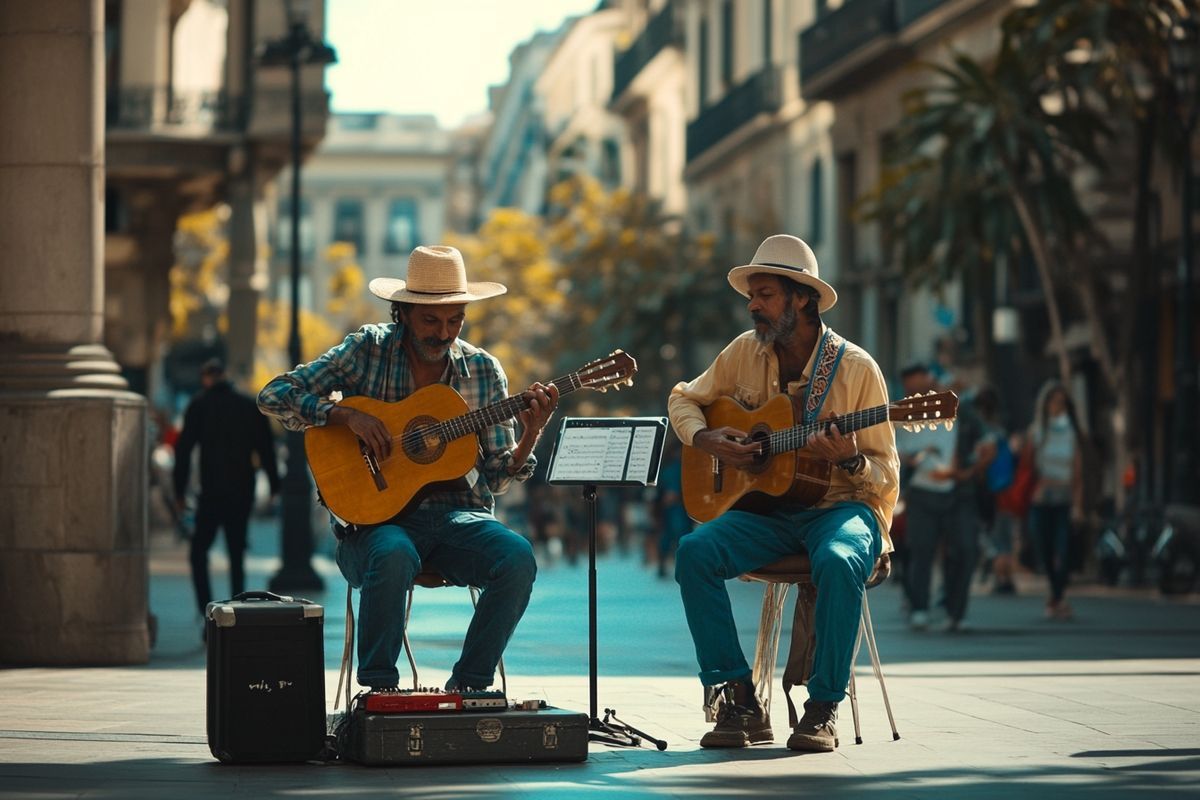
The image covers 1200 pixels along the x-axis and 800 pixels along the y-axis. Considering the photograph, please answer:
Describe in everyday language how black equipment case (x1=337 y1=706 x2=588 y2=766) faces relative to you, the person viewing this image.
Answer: facing the viewer

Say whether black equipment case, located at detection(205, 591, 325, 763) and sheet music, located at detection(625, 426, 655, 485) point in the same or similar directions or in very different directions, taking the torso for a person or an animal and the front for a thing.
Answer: same or similar directions

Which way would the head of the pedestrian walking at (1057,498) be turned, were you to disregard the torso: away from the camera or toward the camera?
toward the camera

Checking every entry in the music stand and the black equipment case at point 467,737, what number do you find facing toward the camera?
2

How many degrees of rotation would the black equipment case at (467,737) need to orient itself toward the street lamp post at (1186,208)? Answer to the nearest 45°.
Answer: approximately 135° to its left

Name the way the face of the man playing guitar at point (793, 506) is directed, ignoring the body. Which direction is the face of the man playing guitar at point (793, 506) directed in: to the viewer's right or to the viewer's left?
to the viewer's left

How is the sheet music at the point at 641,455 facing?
toward the camera

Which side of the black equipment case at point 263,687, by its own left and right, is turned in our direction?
front

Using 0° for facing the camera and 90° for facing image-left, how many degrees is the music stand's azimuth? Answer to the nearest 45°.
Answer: approximately 0°

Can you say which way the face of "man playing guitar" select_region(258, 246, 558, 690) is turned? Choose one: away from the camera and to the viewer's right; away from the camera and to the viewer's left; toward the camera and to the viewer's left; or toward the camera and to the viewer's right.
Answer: toward the camera and to the viewer's right

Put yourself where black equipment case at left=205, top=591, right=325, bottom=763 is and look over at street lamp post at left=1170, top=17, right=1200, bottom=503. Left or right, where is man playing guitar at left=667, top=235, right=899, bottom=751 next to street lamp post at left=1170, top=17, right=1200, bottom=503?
right

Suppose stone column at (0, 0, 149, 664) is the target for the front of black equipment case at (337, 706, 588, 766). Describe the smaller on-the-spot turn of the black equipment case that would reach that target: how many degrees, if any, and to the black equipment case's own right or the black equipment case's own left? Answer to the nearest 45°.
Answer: approximately 135° to the black equipment case's own right

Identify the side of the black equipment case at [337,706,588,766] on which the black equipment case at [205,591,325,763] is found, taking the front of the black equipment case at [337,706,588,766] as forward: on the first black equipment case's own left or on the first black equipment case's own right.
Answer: on the first black equipment case's own right
